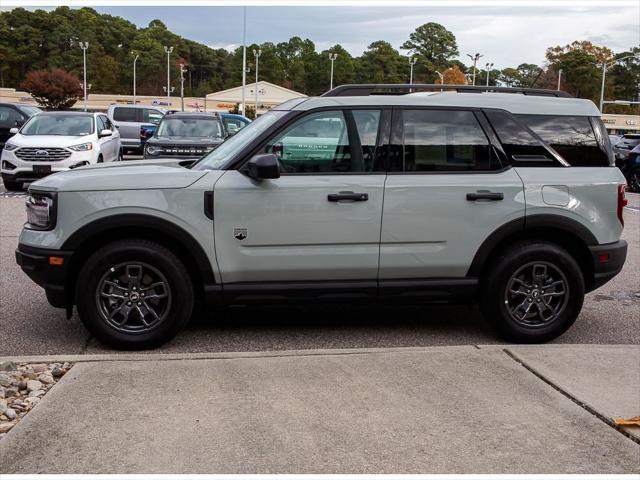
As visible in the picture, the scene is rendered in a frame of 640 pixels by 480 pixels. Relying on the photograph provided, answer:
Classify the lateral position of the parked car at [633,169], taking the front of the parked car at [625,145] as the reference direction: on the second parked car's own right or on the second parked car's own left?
on the second parked car's own left

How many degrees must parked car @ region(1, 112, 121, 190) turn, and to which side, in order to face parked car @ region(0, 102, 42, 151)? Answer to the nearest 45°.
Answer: approximately 135° to its right

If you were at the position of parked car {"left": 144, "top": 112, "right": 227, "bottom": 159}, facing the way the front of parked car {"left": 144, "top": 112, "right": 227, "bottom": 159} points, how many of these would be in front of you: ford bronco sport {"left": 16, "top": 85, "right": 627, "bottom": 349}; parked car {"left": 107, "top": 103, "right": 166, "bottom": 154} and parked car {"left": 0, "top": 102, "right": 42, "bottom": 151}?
1

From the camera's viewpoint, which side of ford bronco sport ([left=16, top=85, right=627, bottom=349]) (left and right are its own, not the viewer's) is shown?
left

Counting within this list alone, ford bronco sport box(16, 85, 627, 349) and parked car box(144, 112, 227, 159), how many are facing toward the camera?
1

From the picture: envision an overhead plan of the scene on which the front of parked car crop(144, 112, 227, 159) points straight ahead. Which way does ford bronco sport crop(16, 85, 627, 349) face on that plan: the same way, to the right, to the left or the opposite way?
to the right

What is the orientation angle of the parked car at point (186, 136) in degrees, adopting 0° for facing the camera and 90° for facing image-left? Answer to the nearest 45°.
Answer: approximately 0°

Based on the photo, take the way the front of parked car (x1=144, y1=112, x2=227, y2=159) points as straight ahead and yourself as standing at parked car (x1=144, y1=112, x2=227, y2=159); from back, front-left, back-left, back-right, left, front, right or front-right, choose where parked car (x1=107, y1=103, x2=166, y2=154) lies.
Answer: back

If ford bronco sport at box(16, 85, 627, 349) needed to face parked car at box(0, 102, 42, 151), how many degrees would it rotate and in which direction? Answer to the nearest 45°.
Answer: approximately 45° to its right
